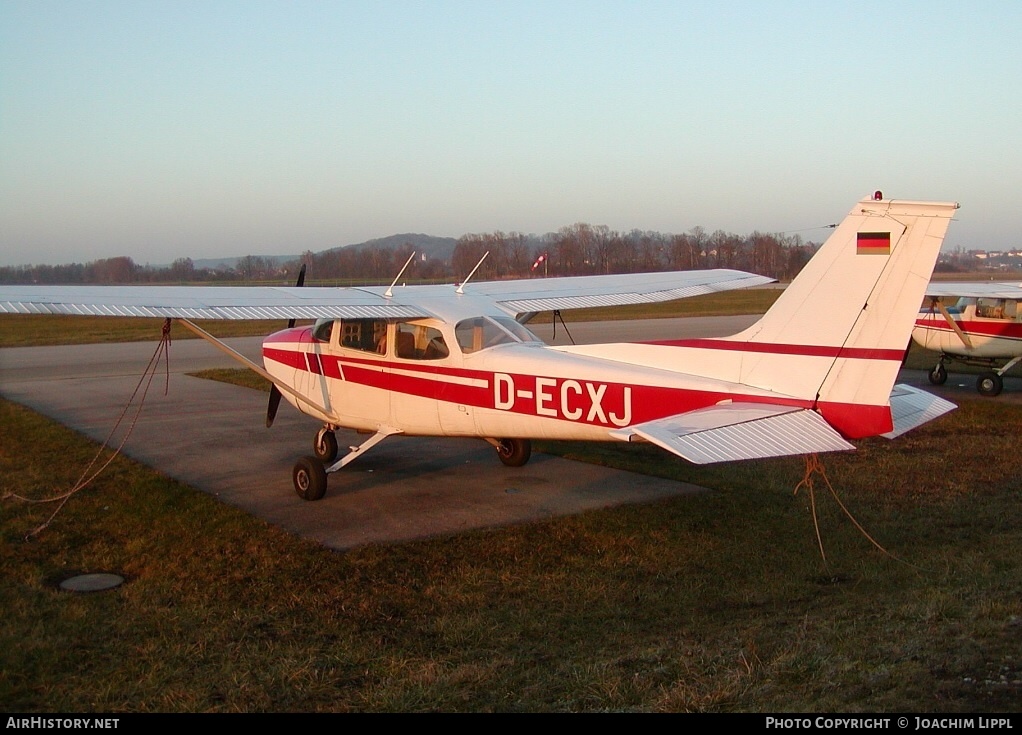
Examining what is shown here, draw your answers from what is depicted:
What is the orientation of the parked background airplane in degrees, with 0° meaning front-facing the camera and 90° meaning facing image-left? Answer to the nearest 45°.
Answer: approximately 135°

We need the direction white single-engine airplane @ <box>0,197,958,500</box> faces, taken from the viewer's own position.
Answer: facing away from the viewer and to the left of the viewer
